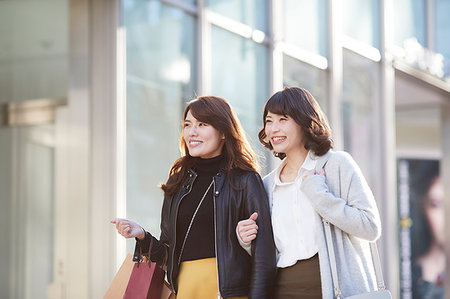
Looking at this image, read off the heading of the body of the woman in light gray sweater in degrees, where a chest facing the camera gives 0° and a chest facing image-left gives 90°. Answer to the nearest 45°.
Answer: approximately 45°

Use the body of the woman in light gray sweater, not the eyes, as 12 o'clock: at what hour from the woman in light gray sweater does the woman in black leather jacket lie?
The woman in black leather jacket is roughly at 2 o'clock from the woman in light gray sweater.

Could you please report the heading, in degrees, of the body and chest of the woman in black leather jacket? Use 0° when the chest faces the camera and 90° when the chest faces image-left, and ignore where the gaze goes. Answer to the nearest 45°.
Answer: approximately 45°
